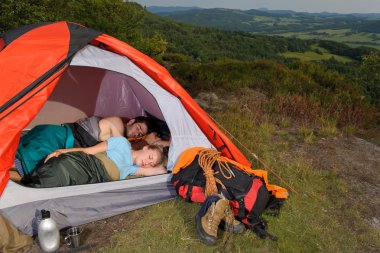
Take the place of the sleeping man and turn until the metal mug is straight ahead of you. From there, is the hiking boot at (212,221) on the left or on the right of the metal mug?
left

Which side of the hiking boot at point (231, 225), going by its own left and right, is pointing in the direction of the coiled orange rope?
back

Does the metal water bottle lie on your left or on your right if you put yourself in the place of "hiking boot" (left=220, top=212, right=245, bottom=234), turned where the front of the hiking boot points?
on your right

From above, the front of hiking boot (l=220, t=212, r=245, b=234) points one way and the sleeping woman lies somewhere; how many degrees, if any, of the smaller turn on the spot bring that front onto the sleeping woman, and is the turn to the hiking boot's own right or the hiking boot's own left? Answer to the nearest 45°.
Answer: approximately 135° to the hiking boot's own right
